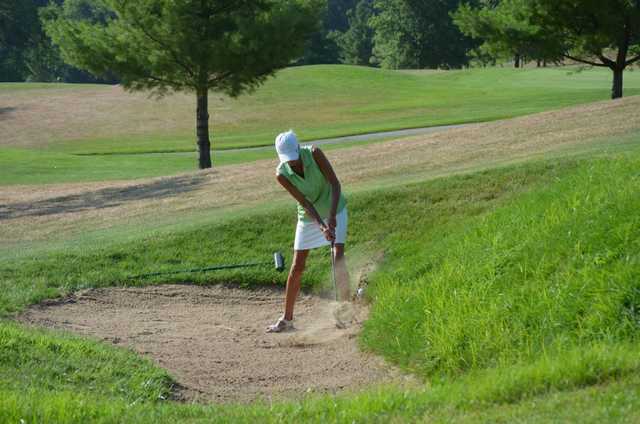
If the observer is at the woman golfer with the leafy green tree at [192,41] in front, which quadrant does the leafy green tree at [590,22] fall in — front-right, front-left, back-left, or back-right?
front-right

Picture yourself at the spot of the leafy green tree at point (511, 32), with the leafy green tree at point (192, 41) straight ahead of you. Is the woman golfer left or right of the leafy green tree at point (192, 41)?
left

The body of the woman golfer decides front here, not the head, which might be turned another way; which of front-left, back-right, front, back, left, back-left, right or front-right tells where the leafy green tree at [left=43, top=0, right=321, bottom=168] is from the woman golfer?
back

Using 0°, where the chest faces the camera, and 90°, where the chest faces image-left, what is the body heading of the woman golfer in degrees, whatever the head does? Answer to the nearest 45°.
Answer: approximately 0°

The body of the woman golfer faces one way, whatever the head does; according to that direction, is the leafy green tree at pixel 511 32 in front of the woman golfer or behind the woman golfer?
behind
